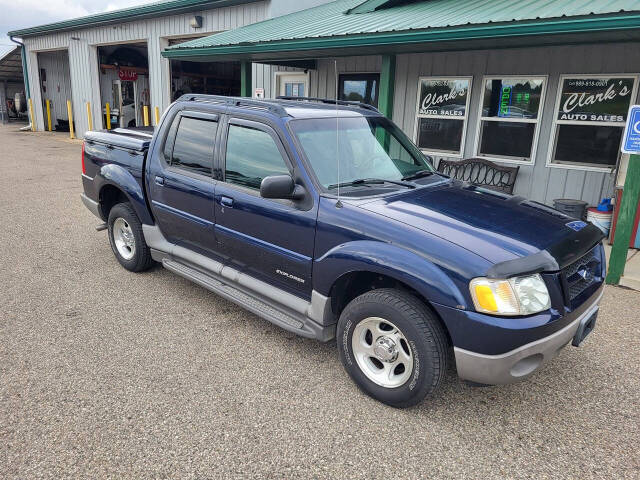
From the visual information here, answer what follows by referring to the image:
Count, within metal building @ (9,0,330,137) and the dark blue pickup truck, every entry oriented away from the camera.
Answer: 0

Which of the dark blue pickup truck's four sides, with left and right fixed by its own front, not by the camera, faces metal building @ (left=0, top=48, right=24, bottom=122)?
back

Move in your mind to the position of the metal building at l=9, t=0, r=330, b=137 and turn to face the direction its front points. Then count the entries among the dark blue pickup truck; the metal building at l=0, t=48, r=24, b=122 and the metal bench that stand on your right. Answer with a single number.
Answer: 1

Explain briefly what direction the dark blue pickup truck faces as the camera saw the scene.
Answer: facing the viewer and to the right of the viewer

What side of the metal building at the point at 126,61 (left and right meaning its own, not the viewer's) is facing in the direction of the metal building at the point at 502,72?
left

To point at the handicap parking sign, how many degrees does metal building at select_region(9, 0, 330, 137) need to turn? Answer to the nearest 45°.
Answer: approximately 45° to its left

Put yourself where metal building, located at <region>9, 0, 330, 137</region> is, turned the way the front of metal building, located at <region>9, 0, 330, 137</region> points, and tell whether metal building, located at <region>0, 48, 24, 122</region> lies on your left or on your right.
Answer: on your right

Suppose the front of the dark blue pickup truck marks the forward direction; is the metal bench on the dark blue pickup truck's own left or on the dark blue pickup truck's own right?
on the dark blue pickup truck's own left

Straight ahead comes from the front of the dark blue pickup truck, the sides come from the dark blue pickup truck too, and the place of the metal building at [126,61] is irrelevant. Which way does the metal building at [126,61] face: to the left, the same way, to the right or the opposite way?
to the right

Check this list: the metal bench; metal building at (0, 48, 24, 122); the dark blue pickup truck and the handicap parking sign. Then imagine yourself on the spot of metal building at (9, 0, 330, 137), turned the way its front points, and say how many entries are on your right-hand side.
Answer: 1

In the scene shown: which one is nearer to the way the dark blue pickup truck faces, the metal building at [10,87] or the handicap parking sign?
the handicap parking sign

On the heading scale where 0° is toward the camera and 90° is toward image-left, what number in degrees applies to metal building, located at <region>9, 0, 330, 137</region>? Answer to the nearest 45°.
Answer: approximately 45°

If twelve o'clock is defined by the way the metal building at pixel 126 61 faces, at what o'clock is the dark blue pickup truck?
The dark blue pickup truck is roughly at 10 o'clock from the metal building.
